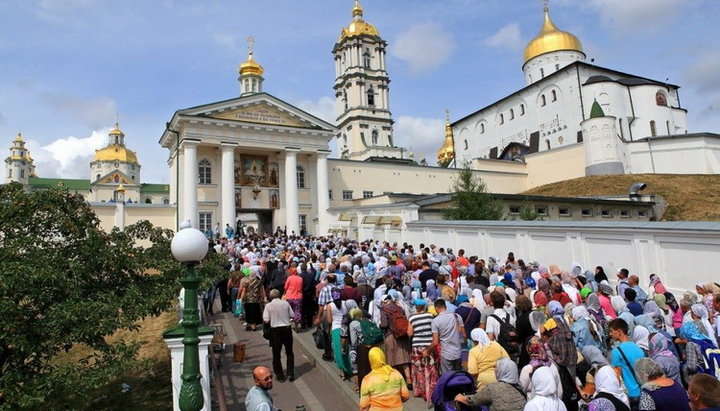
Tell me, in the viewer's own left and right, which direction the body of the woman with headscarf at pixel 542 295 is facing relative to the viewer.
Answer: facing away from the viewer

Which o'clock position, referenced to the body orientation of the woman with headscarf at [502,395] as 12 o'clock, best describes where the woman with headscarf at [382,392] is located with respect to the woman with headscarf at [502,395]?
the woman with headscarf at [382,392] is roughly at 10 o'clock from the woman with headscarf at [502,395].

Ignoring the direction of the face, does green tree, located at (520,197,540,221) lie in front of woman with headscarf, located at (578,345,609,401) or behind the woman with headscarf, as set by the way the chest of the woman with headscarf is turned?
in front

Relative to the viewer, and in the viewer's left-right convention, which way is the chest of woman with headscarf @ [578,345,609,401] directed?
facing away from the viewer and to the left of the viewer

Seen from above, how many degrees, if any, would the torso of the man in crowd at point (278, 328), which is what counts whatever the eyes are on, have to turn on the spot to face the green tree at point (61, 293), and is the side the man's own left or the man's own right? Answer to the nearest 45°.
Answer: approximately 90° to the man's own left

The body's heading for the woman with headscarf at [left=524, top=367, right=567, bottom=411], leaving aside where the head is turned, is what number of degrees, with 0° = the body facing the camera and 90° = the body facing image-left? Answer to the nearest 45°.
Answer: approximately 180°

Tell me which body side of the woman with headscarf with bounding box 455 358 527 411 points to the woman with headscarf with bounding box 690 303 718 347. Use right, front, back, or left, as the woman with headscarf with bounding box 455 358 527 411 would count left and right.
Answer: right

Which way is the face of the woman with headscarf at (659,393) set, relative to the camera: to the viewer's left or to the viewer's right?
to the viewer's left

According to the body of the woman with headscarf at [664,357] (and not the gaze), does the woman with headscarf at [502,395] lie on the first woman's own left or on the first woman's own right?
on the first woman's own left

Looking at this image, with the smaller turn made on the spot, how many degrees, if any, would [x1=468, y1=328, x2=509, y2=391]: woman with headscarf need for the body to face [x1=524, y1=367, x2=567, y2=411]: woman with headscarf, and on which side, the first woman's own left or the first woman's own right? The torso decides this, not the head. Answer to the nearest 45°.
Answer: approximately 180°

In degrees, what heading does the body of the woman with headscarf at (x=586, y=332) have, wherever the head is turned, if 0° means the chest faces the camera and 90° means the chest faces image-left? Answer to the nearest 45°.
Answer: approximately 135°

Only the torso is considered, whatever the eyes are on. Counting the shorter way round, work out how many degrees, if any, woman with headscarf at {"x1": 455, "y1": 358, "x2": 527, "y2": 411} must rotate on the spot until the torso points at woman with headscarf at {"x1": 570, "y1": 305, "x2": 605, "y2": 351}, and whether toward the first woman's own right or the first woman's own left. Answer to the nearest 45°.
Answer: approximately 90° to the first woman's own right

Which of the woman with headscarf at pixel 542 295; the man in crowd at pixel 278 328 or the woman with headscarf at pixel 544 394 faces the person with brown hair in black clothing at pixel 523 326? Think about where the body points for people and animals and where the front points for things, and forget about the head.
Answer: the woman with headscarf at pixel 544 394
